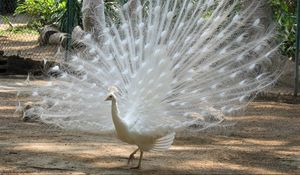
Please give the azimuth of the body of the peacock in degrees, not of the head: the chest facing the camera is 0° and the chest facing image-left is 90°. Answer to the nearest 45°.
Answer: approximately 45°

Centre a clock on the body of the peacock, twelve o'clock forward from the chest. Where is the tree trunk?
The tree trunk is roughly at 4 o'clock from the peacock.
